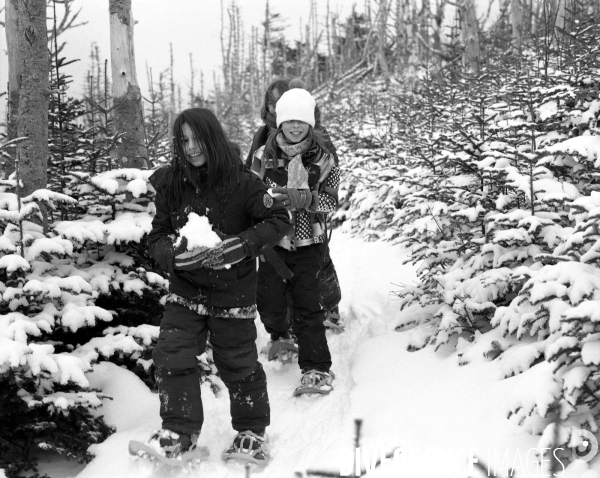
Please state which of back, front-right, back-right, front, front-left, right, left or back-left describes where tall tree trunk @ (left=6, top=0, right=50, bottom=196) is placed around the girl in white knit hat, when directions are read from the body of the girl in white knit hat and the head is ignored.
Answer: right

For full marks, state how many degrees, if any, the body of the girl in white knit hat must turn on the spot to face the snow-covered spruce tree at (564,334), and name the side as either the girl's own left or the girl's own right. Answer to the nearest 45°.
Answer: approximately 45° to the girl's own left

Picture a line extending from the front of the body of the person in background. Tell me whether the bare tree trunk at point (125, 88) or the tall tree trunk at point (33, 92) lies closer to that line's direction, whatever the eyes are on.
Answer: the tall tree trunk

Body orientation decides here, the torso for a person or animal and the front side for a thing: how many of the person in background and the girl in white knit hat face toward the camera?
2

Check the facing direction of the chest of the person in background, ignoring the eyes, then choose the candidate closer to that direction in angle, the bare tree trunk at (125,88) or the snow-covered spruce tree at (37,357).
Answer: the snow-covered spruce tree

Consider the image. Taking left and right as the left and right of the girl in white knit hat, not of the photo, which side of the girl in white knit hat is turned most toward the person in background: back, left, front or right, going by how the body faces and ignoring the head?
back

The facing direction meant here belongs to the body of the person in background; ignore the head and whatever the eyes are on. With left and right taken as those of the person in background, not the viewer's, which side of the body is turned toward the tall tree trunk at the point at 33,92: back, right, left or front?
right

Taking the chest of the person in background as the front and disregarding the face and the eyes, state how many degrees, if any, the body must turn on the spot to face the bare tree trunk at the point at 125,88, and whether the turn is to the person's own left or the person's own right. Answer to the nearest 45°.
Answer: approximately 135° to the person's own right

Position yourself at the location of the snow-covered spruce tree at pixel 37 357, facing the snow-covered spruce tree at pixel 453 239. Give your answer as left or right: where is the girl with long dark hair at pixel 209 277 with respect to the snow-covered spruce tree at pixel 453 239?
right
